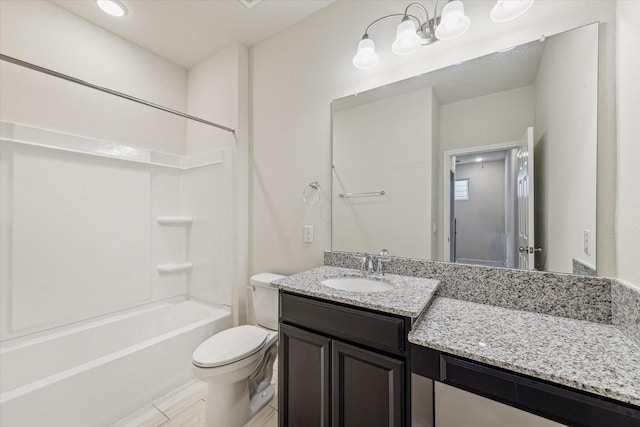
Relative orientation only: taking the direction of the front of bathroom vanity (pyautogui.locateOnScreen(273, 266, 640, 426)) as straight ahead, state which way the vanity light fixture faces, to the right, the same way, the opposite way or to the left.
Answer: the same way

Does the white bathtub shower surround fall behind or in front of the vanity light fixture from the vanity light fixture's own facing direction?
in front

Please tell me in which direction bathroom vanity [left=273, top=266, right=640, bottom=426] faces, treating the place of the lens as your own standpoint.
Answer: facing the viewer and to the left of the viewer

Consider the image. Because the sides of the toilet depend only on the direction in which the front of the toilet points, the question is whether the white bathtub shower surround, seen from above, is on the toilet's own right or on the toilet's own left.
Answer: on the toilet's own right

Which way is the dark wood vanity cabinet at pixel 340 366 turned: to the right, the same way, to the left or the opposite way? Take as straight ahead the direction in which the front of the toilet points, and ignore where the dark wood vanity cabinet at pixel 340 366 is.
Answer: the same way

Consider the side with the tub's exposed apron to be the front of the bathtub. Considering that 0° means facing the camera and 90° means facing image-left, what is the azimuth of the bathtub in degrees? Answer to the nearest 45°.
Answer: approximately 315°

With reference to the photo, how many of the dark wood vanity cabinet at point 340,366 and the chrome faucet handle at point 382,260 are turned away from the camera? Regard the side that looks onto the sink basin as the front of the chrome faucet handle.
0

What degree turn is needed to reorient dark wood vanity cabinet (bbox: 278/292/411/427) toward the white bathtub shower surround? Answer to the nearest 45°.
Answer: approximately 45° to its right

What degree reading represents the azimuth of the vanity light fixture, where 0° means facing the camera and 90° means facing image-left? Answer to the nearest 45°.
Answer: approximately 45°

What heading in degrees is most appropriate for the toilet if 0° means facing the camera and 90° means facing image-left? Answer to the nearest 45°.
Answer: approximately 45°

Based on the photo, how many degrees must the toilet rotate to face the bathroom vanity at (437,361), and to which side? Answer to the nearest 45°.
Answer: approximately 90° to its left

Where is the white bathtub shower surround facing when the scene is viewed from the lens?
facing the viewer and to the right of the viewer
